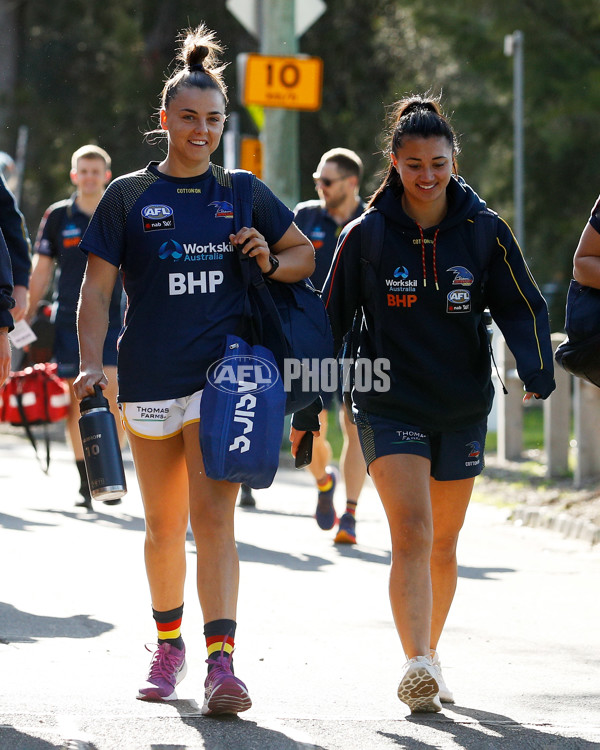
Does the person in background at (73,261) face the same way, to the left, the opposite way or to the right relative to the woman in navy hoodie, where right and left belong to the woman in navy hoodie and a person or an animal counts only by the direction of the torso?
the same way

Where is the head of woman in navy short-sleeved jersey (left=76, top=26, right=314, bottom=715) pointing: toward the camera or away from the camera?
toward the camera

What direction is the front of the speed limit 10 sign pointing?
toward the camera

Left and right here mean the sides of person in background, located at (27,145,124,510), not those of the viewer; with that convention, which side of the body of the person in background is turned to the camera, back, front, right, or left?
front

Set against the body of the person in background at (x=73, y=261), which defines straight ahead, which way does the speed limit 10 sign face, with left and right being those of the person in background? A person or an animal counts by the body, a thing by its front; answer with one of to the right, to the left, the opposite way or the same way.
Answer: the same way

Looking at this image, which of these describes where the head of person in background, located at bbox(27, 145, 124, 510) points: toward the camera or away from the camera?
toward the camera

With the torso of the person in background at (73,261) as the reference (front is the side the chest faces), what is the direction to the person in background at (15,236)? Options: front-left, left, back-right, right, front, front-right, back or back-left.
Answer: front

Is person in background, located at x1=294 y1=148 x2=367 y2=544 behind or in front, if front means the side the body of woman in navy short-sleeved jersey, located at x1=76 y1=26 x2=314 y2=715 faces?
behind

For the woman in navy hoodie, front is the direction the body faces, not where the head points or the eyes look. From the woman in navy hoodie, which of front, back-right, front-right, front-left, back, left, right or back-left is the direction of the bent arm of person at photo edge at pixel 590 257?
back-left

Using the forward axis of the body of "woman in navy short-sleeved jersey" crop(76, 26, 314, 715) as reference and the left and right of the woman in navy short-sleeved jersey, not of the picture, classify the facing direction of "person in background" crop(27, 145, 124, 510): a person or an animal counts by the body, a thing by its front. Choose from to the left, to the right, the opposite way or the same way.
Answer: the same way

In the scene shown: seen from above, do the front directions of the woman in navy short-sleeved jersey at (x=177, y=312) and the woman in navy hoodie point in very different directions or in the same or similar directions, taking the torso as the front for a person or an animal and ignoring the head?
same or similar directions

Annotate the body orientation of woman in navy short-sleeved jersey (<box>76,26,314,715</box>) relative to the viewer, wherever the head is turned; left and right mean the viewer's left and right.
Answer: facing the viewer

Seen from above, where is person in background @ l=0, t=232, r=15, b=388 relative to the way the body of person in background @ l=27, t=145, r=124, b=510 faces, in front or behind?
in front
